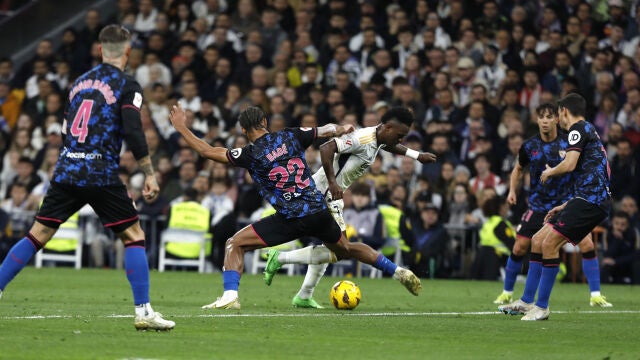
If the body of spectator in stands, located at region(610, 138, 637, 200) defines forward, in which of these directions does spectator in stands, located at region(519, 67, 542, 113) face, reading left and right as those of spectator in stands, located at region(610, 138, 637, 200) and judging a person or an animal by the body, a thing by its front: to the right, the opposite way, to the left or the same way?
the same way

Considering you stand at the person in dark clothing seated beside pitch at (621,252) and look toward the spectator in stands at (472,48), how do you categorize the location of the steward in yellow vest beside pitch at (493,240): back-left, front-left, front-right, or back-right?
front-left

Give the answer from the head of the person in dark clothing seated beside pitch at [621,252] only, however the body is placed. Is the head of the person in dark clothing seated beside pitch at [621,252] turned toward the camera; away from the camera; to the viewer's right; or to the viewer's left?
toward the camera

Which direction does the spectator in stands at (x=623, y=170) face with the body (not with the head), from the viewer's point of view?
toward the camera

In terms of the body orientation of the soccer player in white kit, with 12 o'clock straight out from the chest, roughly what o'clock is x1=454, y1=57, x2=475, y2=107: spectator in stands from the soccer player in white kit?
The spectator in stands is roughly at 8 o'clock from the soccer player in white kit.

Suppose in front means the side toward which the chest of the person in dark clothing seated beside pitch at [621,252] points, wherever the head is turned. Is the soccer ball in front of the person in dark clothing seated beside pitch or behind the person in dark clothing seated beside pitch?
in front

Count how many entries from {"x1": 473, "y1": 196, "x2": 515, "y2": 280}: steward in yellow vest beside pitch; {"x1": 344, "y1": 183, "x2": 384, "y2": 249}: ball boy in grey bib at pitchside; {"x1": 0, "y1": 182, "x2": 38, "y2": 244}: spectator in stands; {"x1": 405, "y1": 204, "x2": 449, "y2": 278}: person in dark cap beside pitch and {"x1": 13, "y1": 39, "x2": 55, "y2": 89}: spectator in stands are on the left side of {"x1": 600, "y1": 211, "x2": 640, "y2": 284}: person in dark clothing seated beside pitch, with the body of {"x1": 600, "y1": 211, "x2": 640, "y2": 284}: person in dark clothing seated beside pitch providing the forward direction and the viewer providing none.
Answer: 0

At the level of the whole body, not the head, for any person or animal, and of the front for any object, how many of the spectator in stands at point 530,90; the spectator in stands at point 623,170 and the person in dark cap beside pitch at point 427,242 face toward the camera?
3

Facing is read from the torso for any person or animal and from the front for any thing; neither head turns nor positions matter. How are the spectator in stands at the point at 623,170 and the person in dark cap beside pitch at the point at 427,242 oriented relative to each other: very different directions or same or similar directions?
same or similar directions

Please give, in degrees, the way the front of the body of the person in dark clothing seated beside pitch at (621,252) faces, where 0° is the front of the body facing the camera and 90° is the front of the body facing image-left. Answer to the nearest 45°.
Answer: approximately 0°

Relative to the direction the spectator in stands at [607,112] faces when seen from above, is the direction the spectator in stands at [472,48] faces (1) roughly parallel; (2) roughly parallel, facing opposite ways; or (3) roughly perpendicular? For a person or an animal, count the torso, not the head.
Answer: roughly parallel
